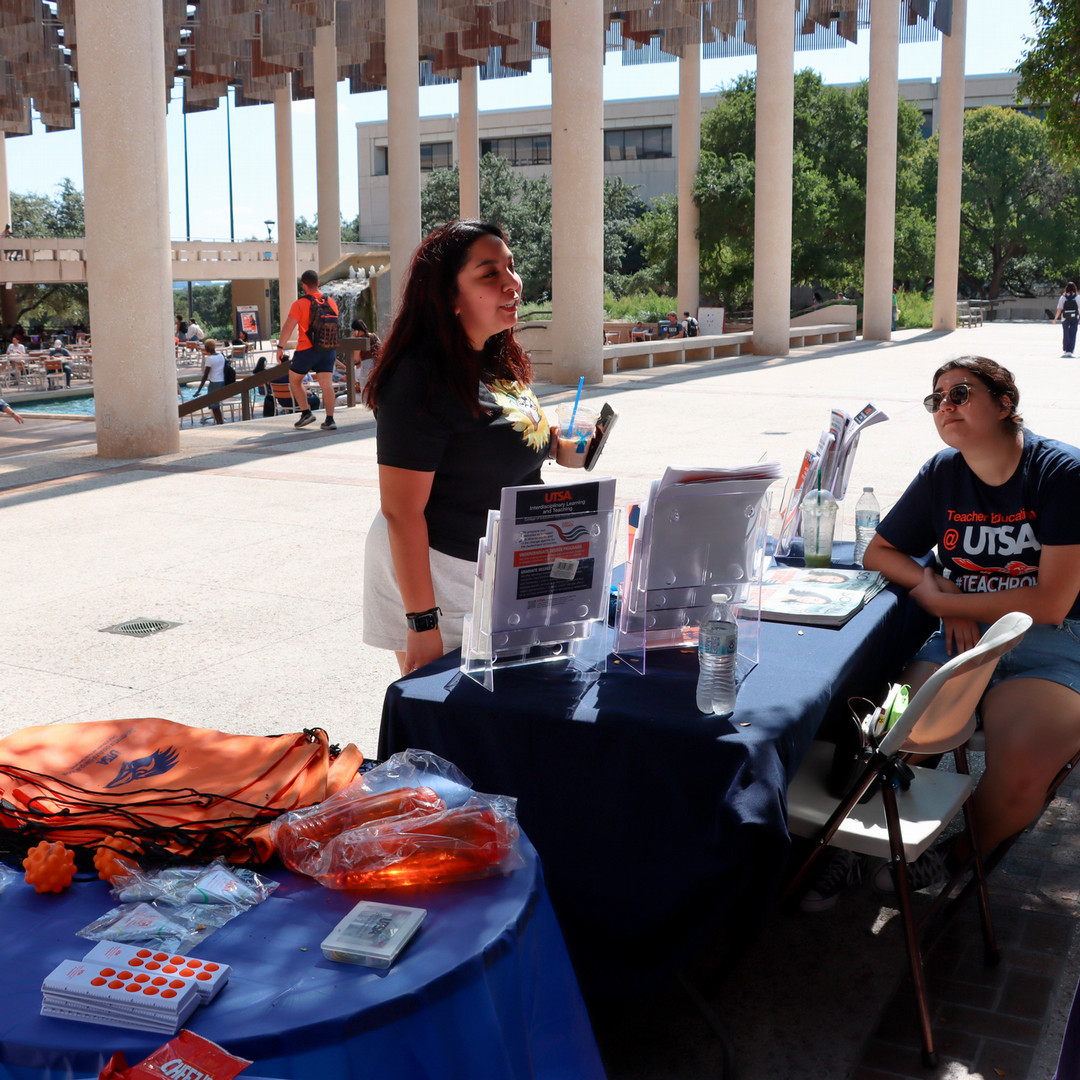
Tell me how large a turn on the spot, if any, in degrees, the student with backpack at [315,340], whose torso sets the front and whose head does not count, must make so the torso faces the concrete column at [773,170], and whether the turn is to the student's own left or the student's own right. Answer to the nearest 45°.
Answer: approximately 90° to the student's own right

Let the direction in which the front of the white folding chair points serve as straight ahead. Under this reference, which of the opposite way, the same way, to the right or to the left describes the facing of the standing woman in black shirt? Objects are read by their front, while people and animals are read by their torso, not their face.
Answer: the opposite way

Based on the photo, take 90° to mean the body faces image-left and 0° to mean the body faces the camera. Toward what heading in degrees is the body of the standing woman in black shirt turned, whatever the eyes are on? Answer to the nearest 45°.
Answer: approximately 315°

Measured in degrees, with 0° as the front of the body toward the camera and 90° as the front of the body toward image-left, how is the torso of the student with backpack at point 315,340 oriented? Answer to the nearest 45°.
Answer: approximately 135°

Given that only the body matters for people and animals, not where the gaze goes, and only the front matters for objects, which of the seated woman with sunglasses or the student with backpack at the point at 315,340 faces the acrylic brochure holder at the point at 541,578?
the seated woman with sunglasses

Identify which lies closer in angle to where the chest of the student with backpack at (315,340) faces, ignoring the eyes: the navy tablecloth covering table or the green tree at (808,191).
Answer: the green tree

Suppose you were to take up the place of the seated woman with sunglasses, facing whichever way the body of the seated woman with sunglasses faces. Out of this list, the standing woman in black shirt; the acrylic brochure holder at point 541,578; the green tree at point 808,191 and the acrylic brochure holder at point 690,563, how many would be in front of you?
3

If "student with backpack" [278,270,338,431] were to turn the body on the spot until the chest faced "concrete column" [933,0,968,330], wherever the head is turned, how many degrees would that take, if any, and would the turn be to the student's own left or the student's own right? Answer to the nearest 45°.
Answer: approximately 90° to the student's own right
